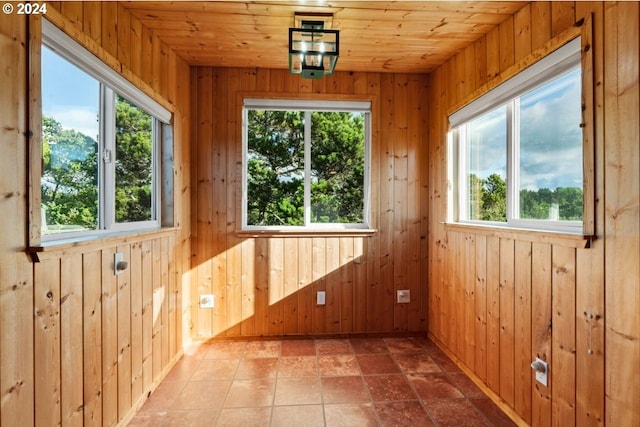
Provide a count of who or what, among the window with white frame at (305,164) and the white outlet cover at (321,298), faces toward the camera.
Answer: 2

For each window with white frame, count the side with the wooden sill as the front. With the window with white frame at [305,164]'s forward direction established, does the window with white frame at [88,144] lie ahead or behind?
ahead

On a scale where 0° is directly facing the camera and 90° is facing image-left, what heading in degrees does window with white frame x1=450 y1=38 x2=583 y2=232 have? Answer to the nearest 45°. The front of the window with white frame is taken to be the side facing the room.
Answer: approximately 45°

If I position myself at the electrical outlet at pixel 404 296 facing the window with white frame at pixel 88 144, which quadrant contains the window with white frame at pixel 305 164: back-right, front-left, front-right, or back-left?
front-right

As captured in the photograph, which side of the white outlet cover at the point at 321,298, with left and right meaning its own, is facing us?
front

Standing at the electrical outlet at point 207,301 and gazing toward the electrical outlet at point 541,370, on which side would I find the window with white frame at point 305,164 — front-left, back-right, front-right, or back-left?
front-left

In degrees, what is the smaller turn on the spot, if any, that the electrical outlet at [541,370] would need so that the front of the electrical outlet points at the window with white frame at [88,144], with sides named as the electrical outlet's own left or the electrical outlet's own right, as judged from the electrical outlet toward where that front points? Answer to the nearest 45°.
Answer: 0° — it already faces it

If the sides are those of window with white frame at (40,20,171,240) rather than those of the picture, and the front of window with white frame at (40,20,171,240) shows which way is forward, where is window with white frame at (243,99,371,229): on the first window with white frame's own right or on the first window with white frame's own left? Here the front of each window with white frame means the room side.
on the first window with white frame's own left

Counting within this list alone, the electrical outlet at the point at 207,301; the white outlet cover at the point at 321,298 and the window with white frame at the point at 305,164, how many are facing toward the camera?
3

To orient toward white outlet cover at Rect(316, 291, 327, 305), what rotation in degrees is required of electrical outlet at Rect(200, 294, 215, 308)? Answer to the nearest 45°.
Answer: approximately 90° to its left

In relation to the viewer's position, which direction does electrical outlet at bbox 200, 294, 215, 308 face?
facing the viewer

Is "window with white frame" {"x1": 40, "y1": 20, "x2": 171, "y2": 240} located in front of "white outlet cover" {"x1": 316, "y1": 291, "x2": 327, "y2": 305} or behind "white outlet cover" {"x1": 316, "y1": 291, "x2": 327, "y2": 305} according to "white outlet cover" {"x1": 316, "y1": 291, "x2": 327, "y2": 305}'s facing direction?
in front

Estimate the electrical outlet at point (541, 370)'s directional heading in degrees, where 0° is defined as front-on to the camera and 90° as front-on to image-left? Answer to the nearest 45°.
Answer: approximately 45°
